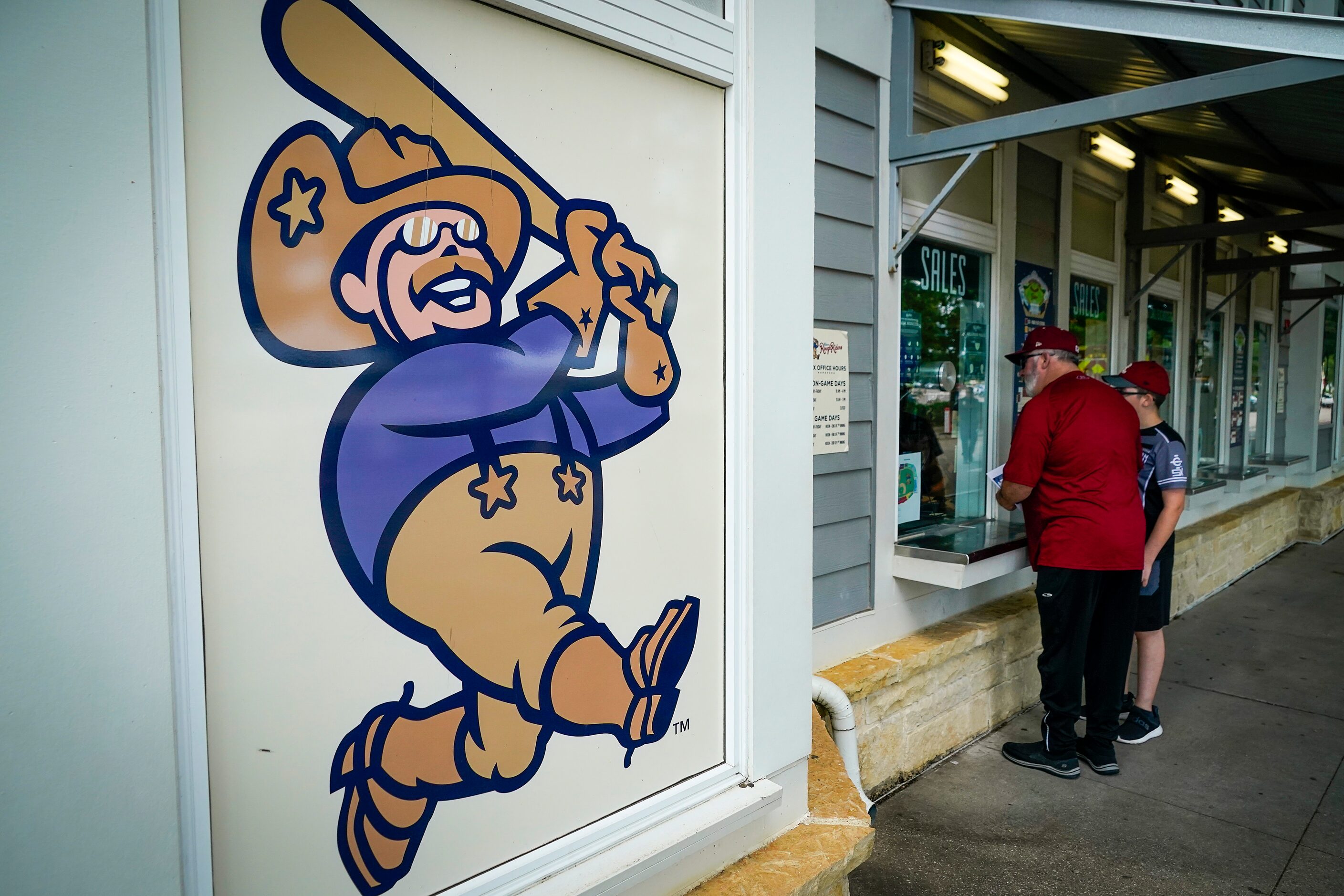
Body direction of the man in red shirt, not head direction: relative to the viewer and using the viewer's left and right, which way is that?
facing away from the viewer and to the left of the viewer

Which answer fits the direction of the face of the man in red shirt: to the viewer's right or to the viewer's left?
to the viewer's left

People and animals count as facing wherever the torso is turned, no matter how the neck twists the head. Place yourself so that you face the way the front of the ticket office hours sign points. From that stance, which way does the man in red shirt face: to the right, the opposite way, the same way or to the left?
the opposite way

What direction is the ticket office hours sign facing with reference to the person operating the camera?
facing the viewer and to the right of the viewer

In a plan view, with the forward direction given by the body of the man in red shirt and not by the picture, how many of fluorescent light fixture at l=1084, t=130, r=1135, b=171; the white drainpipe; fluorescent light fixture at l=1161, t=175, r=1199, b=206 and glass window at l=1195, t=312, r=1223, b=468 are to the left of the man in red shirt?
1

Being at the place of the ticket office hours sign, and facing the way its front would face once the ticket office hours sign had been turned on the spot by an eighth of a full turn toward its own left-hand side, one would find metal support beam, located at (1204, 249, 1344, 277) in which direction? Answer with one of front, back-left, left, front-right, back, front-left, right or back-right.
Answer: front-left

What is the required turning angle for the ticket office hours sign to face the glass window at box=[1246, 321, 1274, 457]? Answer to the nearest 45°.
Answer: approximately 90° to its left

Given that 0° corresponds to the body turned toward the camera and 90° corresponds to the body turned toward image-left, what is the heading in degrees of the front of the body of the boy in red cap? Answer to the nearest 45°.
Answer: approximately 90°

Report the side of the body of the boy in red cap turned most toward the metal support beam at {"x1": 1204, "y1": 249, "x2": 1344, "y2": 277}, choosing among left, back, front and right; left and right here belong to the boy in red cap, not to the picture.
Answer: right

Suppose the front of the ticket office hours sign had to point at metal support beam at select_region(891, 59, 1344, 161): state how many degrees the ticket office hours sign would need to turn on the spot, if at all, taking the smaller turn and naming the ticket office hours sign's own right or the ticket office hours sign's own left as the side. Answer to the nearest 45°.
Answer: approximately 45° to the ticket office hours sign's own left

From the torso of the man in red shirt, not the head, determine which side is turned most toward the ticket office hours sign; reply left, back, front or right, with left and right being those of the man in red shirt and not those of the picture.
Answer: left

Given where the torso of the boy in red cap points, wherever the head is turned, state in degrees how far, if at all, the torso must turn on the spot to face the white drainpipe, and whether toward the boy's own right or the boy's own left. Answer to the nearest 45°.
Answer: approximately 45° to the boy's own left

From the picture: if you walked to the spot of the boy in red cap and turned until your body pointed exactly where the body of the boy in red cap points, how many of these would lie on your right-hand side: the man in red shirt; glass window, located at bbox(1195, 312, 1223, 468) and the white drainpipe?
1
